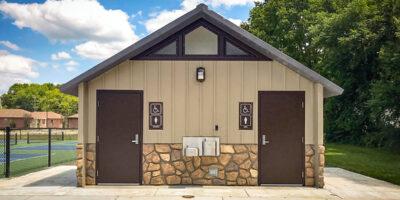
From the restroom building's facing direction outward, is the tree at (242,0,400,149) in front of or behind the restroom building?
behind

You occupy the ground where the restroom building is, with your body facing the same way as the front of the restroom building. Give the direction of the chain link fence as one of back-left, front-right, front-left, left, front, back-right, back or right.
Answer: back-right

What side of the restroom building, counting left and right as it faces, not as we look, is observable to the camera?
front
